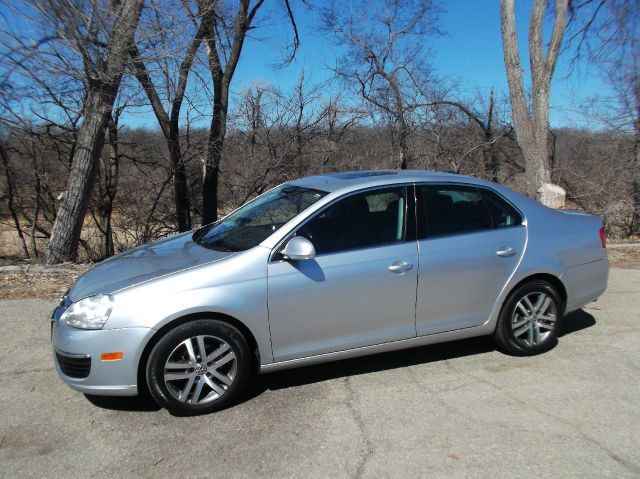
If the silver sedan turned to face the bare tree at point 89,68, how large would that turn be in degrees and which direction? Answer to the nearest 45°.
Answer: approximately 45° to its right

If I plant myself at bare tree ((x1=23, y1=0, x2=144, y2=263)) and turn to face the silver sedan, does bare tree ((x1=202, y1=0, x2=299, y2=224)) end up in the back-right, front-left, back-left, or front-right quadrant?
back-left

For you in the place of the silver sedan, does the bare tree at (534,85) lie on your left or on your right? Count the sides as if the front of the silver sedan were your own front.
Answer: on your right

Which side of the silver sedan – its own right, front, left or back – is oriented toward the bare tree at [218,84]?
right

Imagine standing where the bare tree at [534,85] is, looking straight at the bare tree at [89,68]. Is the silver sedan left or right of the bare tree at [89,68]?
left

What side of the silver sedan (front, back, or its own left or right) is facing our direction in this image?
left
